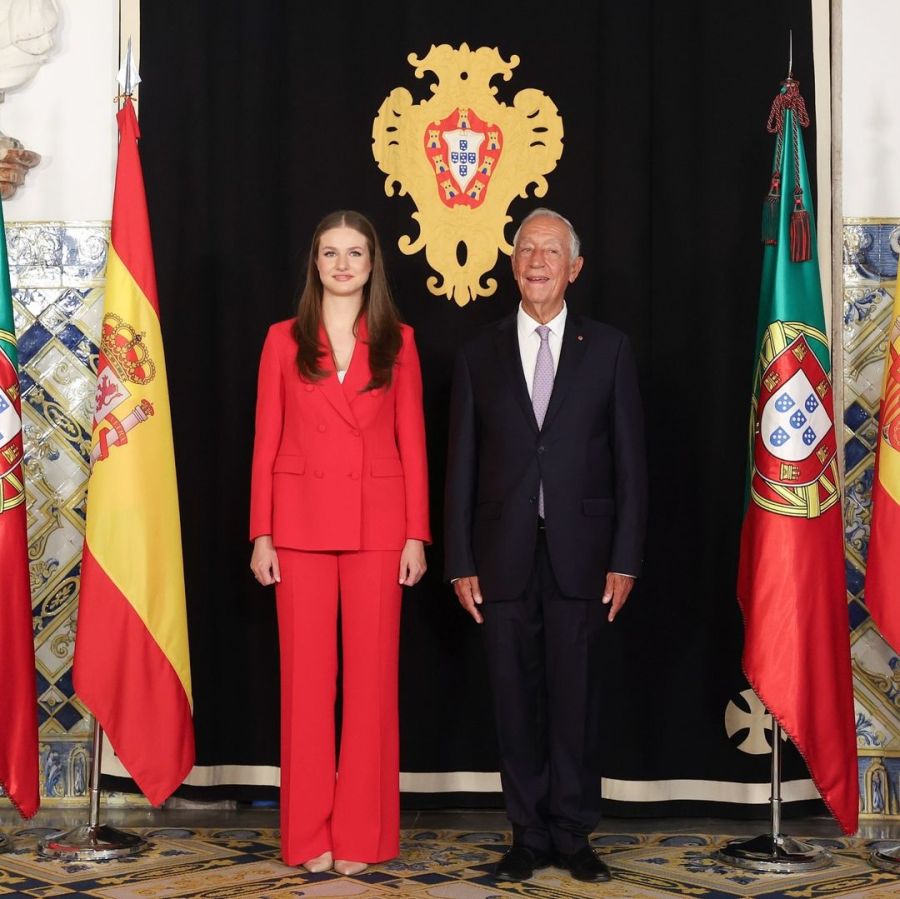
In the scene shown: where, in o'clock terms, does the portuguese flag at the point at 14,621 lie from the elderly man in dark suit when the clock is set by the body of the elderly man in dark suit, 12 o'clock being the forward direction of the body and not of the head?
The portuguese flag is roughly at 3 o'clock from the elderly man in dark suit.

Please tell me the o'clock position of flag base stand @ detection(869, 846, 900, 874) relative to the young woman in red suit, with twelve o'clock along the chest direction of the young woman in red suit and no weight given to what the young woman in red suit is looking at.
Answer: The flag base stand is roughly at 9 o'clock from the young woman in red suit.

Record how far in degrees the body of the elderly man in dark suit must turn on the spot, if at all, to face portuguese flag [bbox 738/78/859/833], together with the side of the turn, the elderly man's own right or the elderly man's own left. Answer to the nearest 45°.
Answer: approximately 90° to the elderly man's own left

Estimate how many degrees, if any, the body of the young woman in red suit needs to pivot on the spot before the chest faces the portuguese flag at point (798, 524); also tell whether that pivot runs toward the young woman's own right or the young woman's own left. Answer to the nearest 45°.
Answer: approximately 90° to the young woman's own left

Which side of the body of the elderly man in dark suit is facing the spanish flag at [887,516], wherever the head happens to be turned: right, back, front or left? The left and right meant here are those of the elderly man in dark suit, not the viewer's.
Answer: left

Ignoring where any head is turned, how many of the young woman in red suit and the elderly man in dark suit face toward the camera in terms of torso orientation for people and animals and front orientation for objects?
2

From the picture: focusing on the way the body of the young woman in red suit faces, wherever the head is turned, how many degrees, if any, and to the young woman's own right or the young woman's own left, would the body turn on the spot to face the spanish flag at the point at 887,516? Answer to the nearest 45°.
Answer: approximately 90° to the young woman's own left

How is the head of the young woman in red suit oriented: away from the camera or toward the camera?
toward the camera

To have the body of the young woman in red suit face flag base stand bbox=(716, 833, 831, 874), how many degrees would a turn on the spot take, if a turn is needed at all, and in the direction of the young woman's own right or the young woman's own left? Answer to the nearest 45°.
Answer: approximately 90° to the young woman's own left

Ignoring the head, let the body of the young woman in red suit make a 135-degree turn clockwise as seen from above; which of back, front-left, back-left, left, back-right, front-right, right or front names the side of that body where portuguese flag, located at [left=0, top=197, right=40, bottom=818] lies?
front-left

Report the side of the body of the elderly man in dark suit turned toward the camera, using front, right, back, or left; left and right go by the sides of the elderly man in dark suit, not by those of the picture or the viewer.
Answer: front

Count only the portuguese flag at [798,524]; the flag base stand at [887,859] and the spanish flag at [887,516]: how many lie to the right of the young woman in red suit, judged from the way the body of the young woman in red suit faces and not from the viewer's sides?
0

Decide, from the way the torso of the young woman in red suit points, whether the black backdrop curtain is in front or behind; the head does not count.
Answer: behind

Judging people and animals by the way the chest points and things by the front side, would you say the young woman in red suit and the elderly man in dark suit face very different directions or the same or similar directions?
same or similar directions
